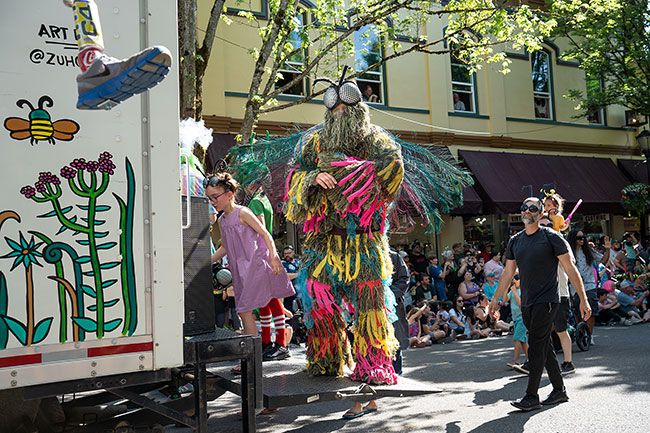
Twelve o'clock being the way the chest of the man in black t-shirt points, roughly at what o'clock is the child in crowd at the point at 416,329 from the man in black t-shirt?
The child in crowd is roughly at 4 o'clock from the man in black t-shirt.

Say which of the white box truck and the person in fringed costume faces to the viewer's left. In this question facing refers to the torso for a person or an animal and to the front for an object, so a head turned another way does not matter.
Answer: the white box truck

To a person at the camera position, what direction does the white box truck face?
facing to the left of the viewer

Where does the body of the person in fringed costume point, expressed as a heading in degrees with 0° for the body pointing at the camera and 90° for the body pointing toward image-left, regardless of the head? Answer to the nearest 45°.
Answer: approximately 0°

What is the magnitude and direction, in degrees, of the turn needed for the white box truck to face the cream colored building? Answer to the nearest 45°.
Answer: approximately 135° to its right

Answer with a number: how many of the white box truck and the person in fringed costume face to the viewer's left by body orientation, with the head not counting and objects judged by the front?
1

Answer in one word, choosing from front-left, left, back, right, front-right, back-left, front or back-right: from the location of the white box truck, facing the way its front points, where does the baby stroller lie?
back-right

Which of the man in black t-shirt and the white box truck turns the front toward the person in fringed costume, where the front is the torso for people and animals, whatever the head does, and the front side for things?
the man in black t-shirt

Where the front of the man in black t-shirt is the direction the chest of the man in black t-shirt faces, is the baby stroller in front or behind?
behind
